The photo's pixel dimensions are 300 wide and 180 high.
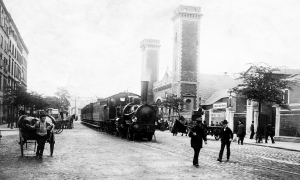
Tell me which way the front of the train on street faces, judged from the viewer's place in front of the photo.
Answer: facing the viewer and to the right of the viewer

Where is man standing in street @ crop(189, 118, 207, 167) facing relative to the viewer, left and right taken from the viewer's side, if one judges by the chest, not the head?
facing the viewer

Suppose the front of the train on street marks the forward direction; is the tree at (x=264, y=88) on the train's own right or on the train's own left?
on the train's own left

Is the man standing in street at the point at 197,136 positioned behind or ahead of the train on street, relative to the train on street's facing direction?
ahead

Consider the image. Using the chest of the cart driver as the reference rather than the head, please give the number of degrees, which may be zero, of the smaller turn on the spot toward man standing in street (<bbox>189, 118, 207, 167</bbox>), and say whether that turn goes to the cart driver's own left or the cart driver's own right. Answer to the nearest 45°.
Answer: approximately 45° to the cart driver's own left

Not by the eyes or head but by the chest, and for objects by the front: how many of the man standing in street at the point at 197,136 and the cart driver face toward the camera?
2

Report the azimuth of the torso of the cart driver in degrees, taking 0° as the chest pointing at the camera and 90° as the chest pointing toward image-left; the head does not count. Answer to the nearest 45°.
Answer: approximately 0°

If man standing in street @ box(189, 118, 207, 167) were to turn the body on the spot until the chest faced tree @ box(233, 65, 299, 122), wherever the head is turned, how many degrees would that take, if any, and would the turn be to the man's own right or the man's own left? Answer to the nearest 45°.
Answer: approximately 180°

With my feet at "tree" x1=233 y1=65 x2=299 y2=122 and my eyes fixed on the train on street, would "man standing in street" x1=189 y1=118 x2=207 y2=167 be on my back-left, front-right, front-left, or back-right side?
front-left
